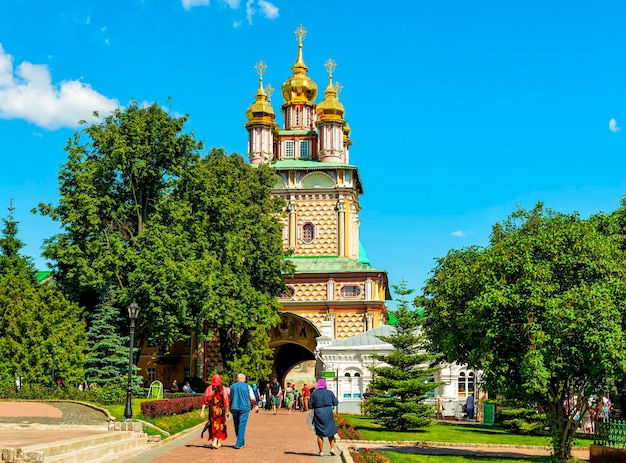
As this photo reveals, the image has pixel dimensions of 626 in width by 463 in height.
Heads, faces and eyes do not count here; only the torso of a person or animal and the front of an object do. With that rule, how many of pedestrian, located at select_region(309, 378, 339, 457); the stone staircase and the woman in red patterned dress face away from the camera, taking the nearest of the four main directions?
2

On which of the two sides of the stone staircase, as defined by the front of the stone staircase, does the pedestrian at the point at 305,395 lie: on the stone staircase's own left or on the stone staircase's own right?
on the stone staircase's own left

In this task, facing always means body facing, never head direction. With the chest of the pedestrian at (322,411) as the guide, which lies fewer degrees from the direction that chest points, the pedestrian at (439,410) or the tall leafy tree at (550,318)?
the pedestrian

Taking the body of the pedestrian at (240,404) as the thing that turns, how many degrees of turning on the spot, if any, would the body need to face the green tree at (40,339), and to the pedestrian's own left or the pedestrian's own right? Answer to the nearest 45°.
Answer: approximately 45° to the pedestrian's own left

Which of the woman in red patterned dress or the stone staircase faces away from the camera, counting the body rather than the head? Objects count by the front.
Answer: the woman in red patterned dress

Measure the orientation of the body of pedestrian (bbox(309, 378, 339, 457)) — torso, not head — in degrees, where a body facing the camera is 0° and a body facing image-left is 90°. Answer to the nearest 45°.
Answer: approximately 180°

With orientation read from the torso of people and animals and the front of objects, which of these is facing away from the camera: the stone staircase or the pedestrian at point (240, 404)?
the pedestrian

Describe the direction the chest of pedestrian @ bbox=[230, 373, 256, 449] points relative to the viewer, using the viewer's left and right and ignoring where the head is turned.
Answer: facing away from the viewer

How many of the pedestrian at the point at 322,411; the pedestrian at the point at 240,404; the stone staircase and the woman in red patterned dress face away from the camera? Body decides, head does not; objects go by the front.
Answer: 3

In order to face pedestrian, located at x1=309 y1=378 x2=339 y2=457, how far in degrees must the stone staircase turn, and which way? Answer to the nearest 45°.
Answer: approximately 45° to its left

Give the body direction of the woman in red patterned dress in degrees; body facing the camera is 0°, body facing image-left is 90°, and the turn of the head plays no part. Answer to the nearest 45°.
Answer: approximately 180°

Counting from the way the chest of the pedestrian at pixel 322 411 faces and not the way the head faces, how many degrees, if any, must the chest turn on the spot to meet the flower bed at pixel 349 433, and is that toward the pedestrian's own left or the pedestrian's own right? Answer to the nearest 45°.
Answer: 0° — they already face it

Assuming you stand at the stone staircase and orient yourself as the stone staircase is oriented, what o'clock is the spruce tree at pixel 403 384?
The spruce tree is roughly at 9 o'clock from the stone staircase.
